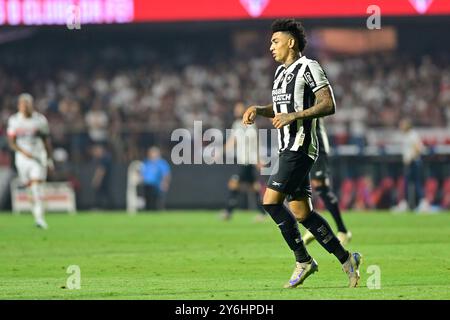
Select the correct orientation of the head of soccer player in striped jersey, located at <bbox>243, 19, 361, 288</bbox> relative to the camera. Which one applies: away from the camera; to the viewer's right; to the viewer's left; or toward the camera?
to the viewer's left

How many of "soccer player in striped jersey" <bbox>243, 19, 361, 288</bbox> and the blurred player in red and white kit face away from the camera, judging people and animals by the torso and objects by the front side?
0

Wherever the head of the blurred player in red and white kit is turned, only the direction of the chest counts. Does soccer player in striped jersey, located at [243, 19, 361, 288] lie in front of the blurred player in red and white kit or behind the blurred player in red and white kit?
in front

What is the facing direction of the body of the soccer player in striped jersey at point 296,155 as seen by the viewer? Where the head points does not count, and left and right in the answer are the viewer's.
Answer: facing the viewer and to the left of the viewer

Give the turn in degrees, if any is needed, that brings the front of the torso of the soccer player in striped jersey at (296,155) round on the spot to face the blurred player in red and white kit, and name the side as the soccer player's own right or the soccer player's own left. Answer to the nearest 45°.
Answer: approximately 90° to the soccer player's own right

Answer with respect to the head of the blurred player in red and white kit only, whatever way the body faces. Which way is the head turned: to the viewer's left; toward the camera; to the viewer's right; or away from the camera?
toward the camera

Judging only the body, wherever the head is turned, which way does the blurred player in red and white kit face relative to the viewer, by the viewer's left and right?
facing the viewer
